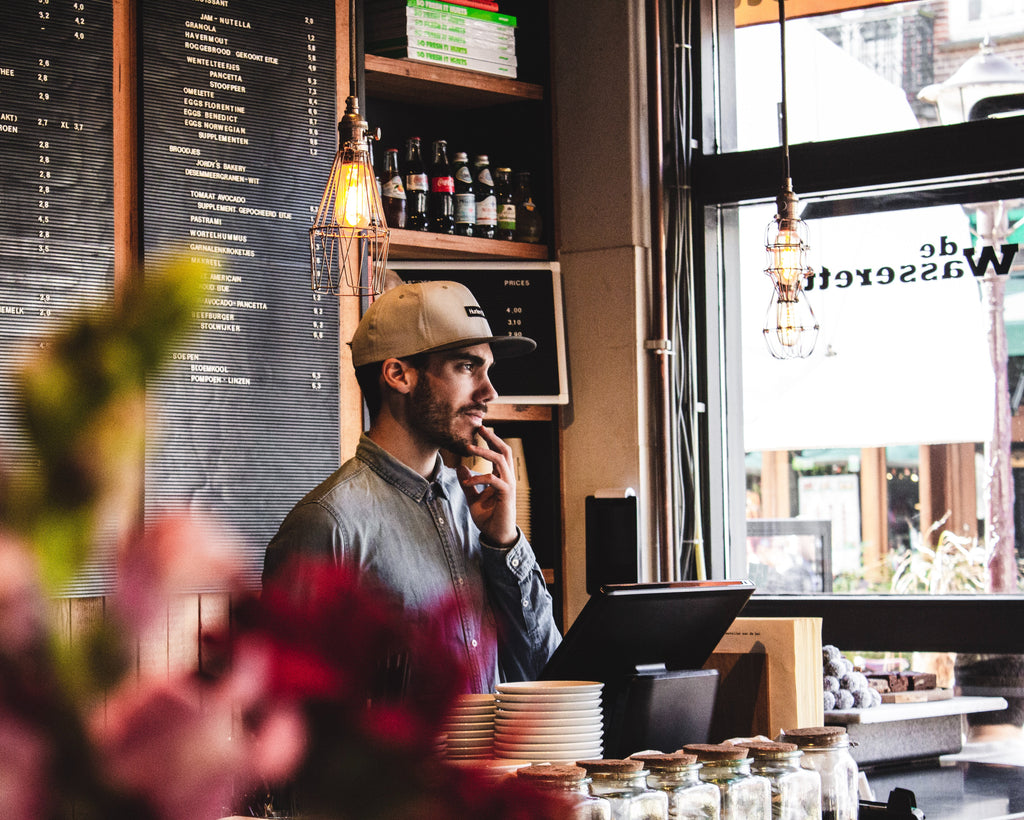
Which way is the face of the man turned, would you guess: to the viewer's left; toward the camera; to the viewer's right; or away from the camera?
to the viewer's right

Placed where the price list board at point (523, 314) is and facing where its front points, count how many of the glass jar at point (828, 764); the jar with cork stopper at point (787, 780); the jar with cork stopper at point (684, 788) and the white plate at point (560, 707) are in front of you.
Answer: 4

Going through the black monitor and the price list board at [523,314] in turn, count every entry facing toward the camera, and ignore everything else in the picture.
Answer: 1

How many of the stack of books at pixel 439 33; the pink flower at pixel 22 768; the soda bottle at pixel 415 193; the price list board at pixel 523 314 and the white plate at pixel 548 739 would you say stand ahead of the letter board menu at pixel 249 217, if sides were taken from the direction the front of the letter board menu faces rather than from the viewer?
2

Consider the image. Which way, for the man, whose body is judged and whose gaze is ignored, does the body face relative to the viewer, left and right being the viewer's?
facing the viewer and to the right of the viewer

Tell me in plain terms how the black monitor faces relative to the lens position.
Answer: facing away from the viewer and to the left of the viewer

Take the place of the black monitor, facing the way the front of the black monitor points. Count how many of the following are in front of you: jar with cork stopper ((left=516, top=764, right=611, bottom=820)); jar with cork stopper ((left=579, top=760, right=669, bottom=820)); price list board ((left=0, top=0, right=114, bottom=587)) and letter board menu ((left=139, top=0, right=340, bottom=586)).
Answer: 2

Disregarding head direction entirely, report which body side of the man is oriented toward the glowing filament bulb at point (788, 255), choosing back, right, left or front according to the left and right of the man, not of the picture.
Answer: left

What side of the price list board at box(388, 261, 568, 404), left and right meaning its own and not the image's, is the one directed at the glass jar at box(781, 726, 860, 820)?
front

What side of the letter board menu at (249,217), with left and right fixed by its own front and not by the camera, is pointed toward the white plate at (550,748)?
front

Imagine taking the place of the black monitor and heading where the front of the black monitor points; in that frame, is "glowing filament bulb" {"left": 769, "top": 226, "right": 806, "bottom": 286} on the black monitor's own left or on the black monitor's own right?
on the black monitor's own right

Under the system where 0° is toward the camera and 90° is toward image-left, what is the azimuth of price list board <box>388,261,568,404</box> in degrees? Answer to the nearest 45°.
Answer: approximately 0°
